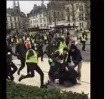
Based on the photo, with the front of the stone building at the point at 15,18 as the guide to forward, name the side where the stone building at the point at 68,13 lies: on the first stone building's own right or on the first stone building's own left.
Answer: on the first stone building's own left

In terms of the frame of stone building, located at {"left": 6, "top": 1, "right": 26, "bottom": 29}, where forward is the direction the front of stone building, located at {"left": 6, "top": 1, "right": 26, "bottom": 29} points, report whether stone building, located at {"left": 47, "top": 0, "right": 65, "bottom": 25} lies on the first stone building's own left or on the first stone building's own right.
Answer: on the first stone building's own left
